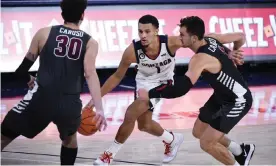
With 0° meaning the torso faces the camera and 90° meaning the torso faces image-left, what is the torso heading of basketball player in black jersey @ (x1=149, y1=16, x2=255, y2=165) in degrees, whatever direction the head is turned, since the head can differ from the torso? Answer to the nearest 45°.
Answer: approximately 90°

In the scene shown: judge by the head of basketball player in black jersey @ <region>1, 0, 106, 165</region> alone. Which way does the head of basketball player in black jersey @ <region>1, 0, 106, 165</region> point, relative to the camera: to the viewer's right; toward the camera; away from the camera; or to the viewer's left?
away from the camera

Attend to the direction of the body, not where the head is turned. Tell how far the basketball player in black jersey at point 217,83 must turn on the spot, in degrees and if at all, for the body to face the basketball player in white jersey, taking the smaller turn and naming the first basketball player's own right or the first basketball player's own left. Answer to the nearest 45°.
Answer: approximately 45° to the first basketball player's own right

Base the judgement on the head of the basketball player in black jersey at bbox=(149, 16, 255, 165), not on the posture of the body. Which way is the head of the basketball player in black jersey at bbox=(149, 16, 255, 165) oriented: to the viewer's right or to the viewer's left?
to the viewer's left

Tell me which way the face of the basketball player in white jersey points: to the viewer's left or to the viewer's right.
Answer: to the viewer's left

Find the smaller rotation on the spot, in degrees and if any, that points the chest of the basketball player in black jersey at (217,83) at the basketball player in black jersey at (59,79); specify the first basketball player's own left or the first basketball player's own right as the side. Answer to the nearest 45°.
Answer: approximately 45° to the first basketball player's own left
